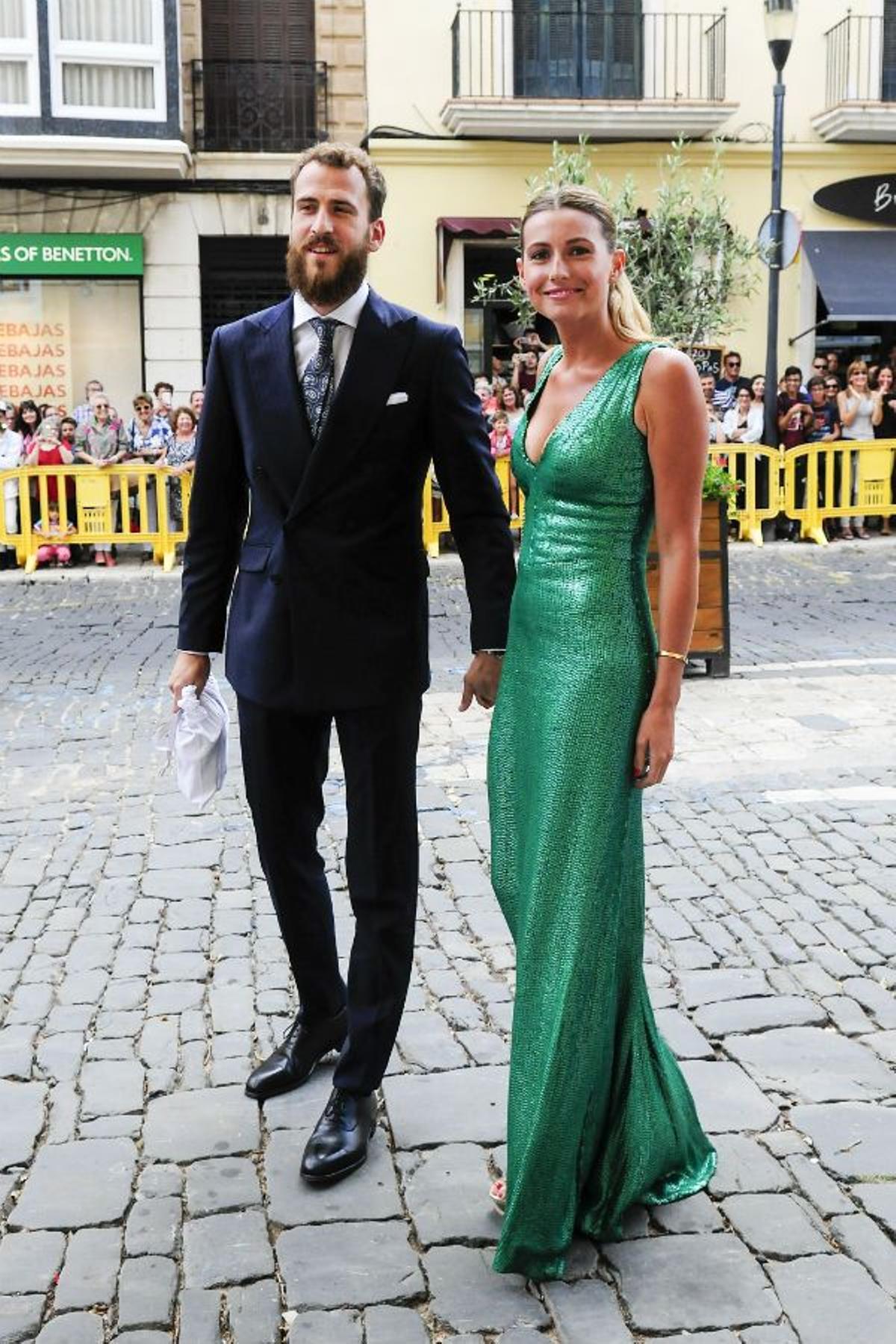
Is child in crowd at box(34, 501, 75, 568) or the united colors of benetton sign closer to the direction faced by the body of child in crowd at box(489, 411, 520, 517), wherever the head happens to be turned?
the child in crowd

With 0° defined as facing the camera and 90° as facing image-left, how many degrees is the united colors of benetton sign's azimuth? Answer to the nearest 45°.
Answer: approximately 0°

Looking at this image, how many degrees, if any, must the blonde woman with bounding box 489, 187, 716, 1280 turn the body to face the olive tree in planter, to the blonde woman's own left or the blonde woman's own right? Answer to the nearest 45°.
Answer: approximately 135° to the blonde woman's own right

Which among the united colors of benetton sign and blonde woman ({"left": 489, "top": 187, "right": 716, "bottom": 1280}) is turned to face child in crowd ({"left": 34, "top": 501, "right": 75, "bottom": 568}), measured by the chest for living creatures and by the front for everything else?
the united colors of benetton sign

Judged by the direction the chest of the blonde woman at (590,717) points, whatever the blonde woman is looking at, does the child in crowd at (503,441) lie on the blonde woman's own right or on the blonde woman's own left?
on the blonde woman's own right

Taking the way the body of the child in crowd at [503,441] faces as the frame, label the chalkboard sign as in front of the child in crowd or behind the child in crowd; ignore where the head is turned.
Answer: behind

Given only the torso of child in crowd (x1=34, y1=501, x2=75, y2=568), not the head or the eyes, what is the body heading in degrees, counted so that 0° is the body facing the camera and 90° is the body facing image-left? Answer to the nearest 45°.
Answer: approximately 0°

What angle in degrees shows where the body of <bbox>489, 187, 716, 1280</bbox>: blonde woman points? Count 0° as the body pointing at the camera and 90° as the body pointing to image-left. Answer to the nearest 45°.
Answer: approximately 45°
